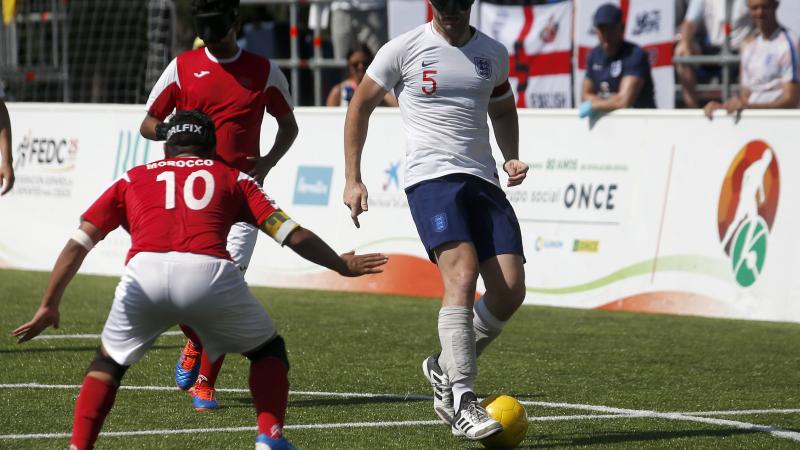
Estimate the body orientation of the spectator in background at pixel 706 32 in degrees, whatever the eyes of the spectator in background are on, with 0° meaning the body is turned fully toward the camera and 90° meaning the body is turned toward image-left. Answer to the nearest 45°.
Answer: approximately 45°

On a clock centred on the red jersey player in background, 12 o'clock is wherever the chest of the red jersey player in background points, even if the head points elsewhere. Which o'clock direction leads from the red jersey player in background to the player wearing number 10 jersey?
The player wearing number 10 jersey is roughly at 12 o'clock from the red jersey player in background.

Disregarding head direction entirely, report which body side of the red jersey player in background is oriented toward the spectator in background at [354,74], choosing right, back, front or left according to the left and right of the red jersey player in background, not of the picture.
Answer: back

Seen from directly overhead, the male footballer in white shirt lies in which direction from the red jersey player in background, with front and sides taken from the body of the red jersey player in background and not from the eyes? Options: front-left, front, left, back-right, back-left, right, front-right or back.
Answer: front-left

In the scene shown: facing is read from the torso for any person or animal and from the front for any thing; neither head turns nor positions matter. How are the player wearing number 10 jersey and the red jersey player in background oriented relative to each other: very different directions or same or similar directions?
very different directions

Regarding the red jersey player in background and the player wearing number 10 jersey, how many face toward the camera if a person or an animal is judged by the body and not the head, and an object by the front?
1

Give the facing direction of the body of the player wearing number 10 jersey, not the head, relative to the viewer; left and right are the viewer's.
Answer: facing away from the viewer

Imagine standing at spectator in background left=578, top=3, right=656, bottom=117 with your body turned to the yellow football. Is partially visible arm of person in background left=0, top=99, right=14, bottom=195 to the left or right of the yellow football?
right

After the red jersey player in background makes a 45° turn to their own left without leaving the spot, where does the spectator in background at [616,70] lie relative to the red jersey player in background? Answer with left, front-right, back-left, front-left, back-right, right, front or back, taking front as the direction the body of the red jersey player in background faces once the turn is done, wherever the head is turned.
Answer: left
